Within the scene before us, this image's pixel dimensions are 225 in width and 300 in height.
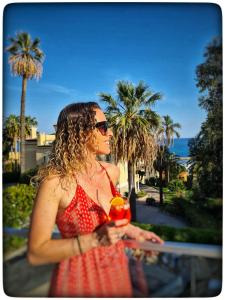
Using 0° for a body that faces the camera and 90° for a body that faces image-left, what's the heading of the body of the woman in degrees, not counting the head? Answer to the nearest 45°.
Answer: approximately 315°

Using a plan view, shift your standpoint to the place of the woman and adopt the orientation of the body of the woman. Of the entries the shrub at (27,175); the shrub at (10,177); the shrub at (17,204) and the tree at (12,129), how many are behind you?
4

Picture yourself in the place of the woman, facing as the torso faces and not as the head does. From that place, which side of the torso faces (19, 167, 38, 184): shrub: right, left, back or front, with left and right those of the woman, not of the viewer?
back

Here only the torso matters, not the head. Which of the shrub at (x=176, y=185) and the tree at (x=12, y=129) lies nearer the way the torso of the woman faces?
the shrub

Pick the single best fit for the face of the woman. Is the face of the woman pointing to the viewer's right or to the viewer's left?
to the viewer's right

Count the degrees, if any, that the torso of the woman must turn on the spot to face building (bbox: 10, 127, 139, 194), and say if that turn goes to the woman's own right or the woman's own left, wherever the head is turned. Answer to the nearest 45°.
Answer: approximately 180°

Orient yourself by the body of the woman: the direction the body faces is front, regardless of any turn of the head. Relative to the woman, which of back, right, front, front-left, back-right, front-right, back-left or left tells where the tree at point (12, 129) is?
back

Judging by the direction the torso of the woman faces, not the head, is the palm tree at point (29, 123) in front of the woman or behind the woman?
behind

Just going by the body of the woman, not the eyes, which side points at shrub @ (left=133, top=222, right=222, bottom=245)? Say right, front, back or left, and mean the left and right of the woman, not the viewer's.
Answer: left
